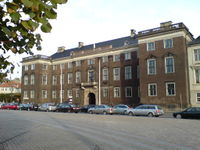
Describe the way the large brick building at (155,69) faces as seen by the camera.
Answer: facing the viewer and to the left of the viewer

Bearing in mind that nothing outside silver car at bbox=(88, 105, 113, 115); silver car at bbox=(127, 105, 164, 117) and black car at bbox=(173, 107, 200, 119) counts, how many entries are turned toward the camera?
0

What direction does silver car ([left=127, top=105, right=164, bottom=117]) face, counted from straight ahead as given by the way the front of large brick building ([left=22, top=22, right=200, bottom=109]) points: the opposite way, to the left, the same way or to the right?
to the right

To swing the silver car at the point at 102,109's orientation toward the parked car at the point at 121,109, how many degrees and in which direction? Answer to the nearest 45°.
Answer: approximately 180°

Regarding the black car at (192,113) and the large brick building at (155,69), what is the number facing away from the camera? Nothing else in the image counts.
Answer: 0

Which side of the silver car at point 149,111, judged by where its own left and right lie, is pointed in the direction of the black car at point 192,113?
back

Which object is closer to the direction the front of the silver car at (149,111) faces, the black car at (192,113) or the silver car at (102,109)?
the silver car

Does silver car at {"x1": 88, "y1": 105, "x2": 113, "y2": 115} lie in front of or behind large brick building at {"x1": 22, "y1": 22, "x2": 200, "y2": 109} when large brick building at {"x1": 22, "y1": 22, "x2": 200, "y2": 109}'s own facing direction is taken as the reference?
in front

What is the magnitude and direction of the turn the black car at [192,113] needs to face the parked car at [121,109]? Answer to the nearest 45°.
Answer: approximately 45° to its right

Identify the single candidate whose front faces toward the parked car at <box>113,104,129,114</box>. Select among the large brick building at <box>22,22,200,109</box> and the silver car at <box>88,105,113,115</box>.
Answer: the large brick building

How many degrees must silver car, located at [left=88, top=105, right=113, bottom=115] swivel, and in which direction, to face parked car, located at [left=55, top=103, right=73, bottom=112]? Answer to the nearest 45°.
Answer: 0° — it already faces it

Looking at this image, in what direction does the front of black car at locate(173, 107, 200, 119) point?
to the viewer's left

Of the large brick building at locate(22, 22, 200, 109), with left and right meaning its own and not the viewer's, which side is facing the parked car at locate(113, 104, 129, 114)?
front

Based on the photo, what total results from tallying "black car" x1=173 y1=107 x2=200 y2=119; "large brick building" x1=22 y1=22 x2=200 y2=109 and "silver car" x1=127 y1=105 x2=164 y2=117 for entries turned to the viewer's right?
0

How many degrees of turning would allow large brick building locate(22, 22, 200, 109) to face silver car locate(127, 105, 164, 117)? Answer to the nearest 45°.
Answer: approximately 45° to its left

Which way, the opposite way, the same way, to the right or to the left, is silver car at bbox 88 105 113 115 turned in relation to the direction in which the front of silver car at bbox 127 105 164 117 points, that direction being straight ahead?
the same way

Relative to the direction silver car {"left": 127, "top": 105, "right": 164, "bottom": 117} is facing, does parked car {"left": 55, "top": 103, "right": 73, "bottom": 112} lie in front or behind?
in front

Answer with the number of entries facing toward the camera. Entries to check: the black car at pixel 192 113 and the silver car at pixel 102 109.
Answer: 0

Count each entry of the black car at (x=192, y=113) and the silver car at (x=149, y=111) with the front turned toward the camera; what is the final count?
0
